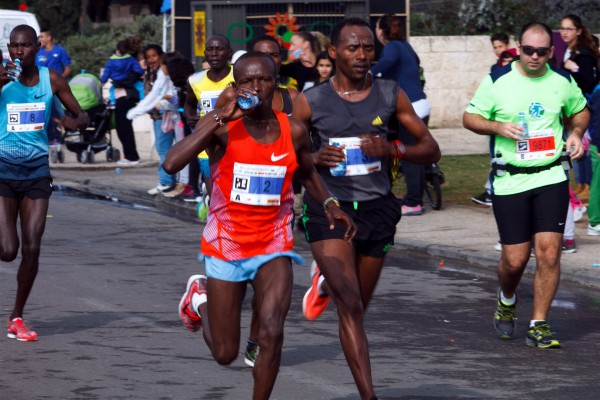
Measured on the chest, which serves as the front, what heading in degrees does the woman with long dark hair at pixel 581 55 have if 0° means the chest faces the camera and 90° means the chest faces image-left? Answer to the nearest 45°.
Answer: approximately 45°

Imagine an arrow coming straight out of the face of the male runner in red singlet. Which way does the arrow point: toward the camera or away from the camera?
toward the camera

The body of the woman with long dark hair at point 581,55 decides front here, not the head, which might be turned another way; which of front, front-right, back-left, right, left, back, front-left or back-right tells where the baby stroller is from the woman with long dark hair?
right

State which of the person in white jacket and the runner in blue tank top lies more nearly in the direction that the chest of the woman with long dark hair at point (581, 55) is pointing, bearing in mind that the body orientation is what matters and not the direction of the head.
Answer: the runner in blue tank top

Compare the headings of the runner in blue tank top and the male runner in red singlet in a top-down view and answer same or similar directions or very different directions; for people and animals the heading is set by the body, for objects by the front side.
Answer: same or similar directions

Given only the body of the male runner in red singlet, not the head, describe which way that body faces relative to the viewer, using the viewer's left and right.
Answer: facing the viewer

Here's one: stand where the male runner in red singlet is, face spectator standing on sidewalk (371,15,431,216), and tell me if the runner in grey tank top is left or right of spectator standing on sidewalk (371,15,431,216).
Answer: right

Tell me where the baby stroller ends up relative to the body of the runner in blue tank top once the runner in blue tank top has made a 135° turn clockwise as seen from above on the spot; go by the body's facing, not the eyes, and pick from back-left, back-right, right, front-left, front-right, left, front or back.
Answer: front-right

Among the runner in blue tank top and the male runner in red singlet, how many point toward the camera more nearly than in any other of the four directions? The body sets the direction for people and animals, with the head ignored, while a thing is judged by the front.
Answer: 2

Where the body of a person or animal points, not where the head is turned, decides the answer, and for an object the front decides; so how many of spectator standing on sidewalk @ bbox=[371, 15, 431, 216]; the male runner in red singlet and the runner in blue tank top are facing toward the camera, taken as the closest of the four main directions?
2

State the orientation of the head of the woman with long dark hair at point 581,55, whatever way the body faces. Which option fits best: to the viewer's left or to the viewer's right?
to the viewer's left

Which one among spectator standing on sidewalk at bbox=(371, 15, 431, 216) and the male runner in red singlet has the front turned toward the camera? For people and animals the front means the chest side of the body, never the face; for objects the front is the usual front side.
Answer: the male runner in red singlet

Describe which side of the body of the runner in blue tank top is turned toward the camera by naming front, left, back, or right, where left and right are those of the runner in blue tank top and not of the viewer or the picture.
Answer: front
